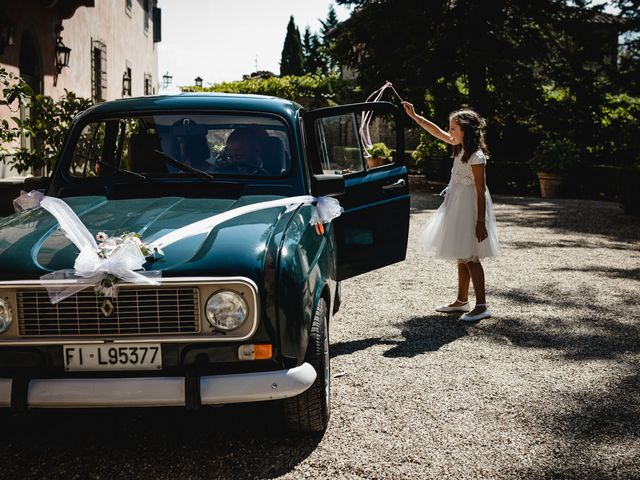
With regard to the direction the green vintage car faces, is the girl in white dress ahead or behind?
behind

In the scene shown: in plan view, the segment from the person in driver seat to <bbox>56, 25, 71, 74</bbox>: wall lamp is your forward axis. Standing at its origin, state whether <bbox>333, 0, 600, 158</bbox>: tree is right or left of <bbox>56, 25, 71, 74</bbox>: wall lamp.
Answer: right

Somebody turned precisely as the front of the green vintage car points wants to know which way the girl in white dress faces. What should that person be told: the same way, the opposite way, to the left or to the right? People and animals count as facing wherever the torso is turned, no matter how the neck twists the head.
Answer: to the right

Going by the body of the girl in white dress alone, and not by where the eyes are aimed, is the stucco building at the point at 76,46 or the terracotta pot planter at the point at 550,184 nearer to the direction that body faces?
the stucco building

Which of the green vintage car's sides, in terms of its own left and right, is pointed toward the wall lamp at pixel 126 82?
back

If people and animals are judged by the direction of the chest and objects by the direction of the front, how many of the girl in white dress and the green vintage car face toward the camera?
1

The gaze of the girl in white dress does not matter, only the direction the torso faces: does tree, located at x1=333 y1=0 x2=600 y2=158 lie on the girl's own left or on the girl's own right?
on the girl's own right

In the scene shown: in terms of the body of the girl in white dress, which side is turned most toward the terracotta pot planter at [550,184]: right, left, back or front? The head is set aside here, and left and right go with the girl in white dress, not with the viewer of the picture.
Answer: right

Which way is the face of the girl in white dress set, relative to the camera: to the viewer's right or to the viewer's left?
to the viewer's left

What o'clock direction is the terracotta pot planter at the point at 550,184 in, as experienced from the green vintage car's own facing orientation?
The terracotta pot planter is roughly at 7 o'clock from the green vintage car.

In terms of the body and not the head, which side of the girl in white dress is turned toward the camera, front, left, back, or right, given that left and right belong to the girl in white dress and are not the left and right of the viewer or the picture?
left

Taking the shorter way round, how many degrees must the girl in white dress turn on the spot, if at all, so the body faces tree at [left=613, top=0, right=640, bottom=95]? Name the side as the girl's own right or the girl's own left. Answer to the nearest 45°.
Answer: approximately 90° to the girl's own right

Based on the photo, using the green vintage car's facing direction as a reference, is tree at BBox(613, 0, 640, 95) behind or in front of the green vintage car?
behind
